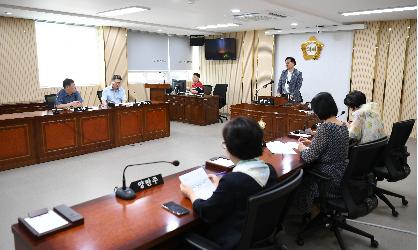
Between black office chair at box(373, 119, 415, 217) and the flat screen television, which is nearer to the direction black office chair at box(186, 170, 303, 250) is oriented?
the flat screen television

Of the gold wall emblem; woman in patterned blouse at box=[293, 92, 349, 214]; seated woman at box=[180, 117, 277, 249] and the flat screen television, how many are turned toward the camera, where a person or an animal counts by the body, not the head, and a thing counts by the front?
2

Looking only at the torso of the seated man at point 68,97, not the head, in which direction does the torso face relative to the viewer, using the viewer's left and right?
facing the viewer and to the right of the viewer

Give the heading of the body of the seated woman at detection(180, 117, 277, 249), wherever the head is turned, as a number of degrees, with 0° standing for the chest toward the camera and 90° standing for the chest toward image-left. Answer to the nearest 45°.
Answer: approximately 135°

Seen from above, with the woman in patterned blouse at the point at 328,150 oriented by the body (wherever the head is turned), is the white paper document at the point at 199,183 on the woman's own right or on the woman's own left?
on the woman's own left

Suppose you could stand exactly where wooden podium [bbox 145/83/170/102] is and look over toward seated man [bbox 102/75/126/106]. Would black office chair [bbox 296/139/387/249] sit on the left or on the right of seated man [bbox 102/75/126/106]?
left

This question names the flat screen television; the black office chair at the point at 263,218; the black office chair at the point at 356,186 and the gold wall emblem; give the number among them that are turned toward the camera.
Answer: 2

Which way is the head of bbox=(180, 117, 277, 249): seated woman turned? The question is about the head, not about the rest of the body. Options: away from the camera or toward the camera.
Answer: away from the camera

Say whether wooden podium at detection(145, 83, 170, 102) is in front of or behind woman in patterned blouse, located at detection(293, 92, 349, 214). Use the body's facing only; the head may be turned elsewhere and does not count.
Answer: in front

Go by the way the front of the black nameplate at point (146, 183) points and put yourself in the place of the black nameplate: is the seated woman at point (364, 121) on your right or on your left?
on your left

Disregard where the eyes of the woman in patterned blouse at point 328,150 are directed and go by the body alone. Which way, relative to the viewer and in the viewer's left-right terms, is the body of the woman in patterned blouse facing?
facing away from the viewer and to the left of the viewer
